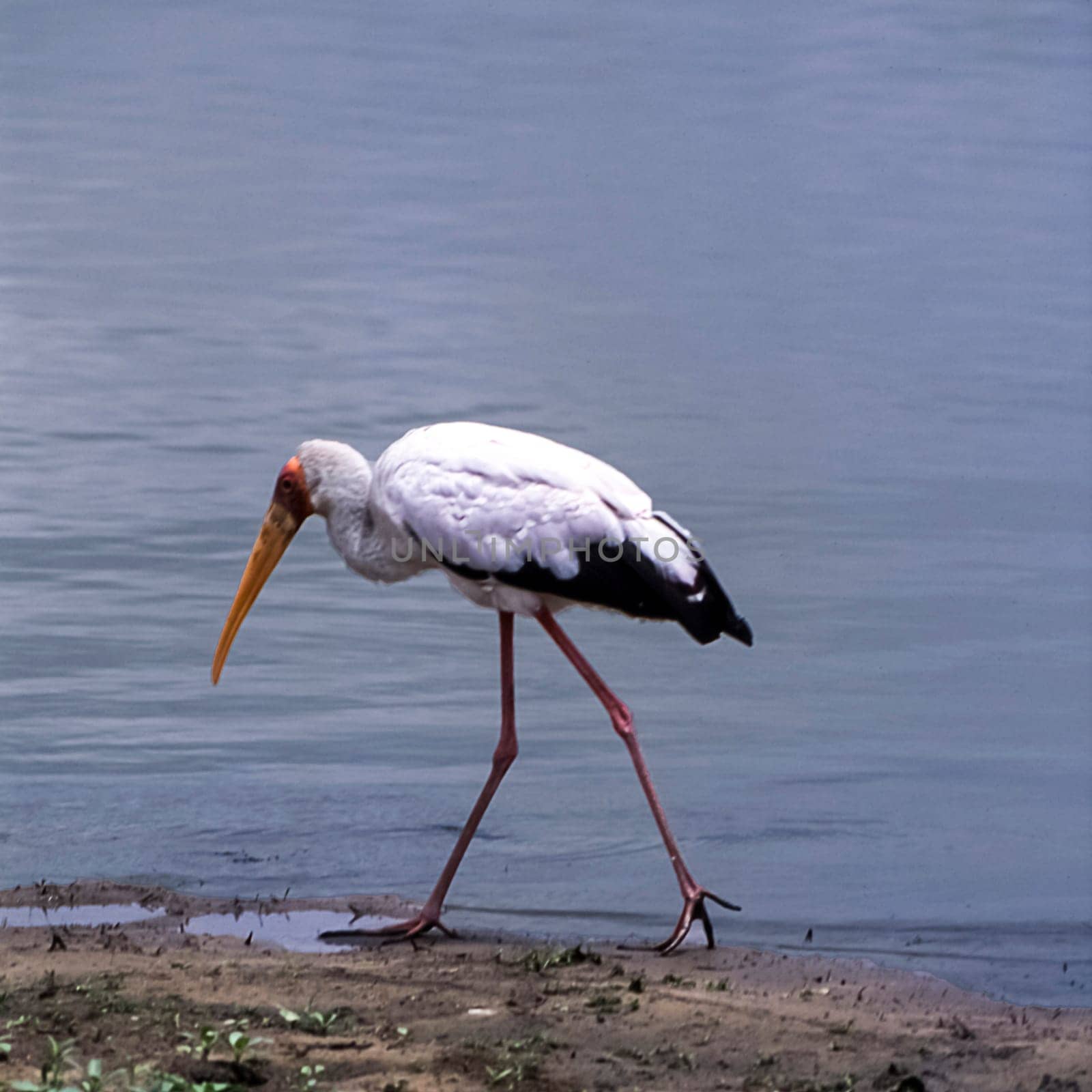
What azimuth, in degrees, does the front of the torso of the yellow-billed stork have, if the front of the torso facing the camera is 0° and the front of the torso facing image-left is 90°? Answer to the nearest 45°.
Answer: approximately 90°
